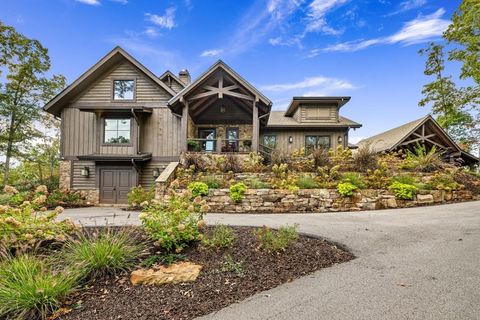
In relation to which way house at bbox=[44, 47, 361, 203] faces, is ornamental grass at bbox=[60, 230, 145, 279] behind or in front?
in front

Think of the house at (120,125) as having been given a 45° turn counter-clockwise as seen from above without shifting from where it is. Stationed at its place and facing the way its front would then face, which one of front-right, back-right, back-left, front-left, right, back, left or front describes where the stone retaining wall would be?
front

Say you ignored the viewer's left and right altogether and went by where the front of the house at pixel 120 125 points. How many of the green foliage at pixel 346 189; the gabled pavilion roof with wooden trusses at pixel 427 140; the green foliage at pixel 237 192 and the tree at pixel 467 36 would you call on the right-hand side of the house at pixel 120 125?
0

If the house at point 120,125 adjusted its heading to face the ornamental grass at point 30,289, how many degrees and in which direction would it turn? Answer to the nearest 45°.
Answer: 0° — it already faces it

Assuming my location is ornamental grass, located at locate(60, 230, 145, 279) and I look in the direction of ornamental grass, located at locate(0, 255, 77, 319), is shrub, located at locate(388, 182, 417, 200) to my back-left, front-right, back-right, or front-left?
back-left

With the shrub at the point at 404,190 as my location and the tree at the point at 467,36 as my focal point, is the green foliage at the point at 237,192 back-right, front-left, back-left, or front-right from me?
back-left

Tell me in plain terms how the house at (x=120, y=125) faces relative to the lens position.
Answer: facing the viewer

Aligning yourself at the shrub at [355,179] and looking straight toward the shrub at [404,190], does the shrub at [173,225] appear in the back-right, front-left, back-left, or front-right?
back-right

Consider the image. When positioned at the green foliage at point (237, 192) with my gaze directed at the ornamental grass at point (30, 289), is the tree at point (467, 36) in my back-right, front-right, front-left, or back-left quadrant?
back-left

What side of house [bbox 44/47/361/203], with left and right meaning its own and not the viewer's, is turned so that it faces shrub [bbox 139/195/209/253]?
front

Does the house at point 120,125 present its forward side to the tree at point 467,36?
no

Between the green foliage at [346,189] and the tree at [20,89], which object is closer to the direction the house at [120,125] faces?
the green foliage

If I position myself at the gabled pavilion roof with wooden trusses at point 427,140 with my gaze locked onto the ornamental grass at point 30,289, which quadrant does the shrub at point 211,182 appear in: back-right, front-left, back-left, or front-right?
front-right

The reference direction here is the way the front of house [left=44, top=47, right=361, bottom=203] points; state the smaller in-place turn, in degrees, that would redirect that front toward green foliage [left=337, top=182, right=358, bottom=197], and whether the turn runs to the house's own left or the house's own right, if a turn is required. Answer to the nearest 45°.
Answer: approximately 45° to the house's own left

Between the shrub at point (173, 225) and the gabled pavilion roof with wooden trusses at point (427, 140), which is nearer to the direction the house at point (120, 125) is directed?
the shrub

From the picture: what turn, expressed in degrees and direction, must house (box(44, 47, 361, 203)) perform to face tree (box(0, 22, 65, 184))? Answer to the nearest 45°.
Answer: approximately 135° to its right

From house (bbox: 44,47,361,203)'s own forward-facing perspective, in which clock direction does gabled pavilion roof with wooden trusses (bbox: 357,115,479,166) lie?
gabled pavilion roof with wooden trusses (bbox: 357,115,479,166) is roughly at 9 o'clock from house (bbox: 44,47,361,203).

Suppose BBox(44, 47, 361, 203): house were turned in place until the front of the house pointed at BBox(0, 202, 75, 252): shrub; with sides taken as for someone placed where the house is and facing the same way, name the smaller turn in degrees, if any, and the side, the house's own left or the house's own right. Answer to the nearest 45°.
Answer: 0° — it already faces it

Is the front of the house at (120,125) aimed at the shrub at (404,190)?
no

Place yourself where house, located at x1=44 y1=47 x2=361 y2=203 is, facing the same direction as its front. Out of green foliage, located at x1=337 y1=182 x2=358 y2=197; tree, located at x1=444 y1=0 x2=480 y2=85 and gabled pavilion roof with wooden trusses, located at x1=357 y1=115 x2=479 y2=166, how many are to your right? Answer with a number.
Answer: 0
